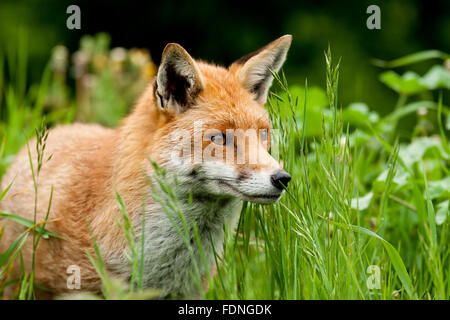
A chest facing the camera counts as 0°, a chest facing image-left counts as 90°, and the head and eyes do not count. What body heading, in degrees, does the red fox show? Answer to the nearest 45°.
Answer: approximately 315°

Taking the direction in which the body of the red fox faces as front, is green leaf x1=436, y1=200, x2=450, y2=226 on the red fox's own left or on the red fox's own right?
on the red fox's own left

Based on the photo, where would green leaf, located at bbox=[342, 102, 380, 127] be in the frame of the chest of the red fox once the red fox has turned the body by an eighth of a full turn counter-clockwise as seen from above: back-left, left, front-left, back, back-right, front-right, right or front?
front-left

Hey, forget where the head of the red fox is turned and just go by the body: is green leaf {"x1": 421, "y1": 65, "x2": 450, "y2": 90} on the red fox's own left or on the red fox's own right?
on the red fox's own left
